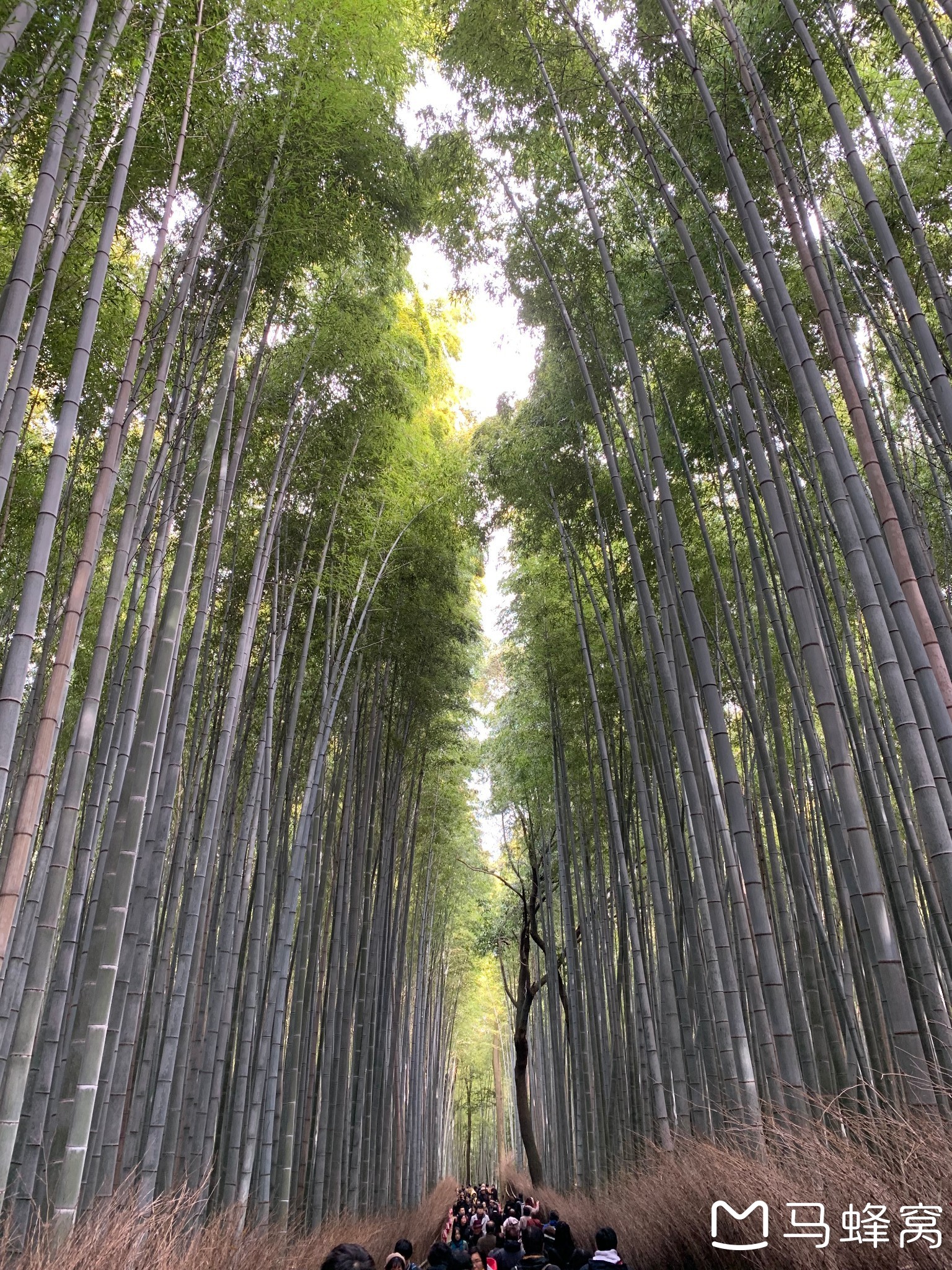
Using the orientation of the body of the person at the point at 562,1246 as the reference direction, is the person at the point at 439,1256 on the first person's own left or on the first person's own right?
on the first person's own left

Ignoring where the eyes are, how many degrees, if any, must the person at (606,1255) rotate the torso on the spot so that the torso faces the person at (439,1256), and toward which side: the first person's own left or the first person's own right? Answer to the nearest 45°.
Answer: approximately 45° to the first person's own left

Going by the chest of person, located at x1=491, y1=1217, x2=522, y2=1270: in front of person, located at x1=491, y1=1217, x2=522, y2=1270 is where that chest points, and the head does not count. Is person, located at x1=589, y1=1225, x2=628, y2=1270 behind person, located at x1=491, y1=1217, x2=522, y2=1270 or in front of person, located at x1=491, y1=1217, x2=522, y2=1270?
behind

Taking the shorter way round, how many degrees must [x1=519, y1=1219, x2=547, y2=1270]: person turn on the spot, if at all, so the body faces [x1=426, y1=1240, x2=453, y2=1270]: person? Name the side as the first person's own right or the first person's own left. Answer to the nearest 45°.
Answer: approximately 135° to the first person's own left

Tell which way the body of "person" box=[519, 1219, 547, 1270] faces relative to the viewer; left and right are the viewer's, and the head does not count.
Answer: facing away from the viewer

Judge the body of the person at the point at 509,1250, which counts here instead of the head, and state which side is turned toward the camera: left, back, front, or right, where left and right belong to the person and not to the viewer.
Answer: back

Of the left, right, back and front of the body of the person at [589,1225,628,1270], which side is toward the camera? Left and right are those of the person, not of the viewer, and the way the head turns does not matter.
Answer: back

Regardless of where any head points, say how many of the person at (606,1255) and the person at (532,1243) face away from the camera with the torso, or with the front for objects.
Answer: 2

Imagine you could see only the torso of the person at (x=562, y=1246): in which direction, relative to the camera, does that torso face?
away from the camera
